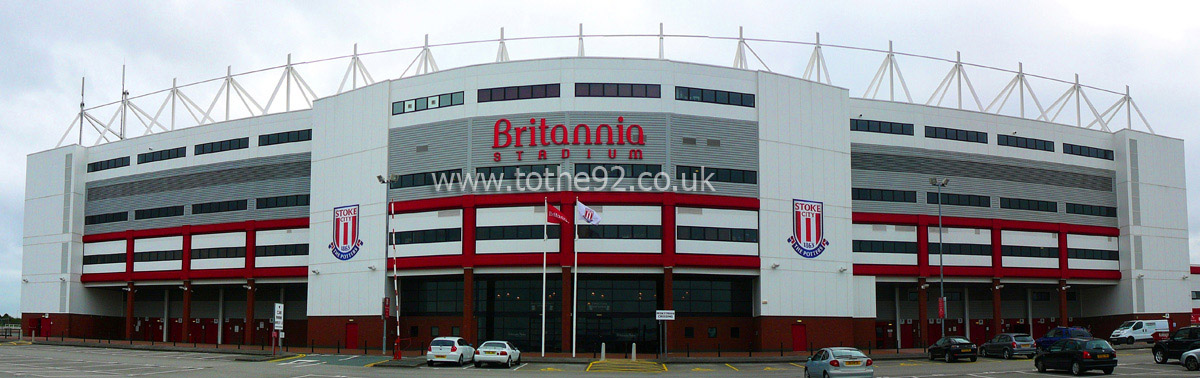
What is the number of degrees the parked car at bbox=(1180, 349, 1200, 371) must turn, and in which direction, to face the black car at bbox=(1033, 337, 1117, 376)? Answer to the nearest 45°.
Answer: approximately 45° to its left

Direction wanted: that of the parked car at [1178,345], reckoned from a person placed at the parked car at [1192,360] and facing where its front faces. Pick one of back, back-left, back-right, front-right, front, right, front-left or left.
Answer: right

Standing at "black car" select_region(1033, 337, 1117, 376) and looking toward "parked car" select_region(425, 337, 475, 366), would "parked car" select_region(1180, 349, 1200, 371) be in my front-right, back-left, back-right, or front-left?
back-right

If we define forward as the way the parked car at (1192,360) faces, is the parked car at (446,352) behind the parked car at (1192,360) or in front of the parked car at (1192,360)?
in front

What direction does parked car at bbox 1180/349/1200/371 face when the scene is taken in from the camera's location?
facing to the left of the viewer
